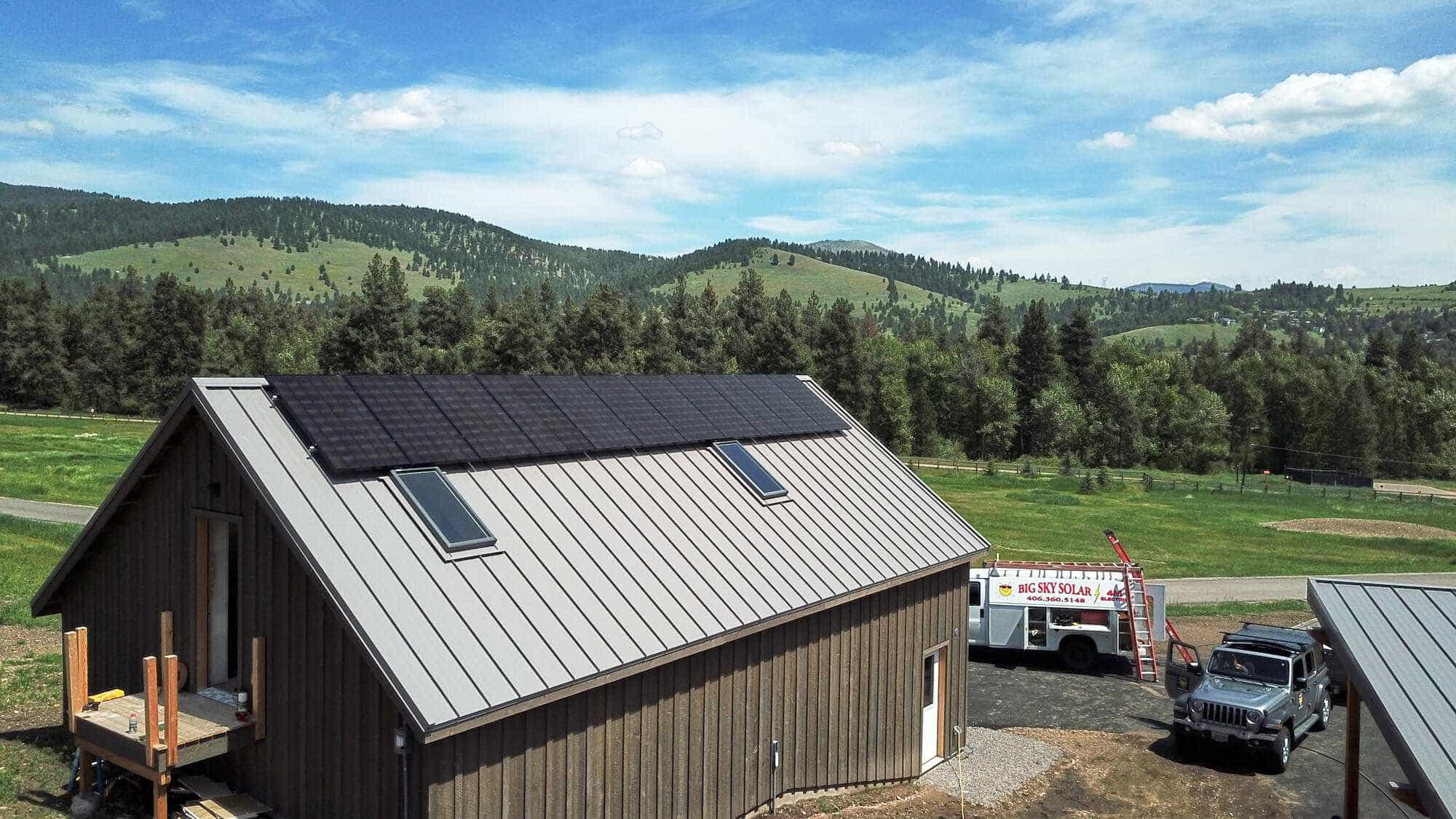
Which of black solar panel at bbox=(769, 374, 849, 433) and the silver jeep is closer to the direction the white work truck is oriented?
the black solar panel

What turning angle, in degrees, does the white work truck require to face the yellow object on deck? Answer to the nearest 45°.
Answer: approximately 45° to its left

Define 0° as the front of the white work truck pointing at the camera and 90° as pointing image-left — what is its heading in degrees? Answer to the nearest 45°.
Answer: approximately 90°

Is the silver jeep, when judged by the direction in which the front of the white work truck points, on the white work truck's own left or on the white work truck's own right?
on the white work truck's own left

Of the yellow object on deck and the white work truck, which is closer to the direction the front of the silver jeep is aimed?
the yellow object on deck

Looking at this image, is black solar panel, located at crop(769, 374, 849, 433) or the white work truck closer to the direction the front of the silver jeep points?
the black solar panel

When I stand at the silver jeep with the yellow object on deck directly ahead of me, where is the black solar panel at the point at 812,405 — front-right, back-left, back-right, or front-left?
front-right

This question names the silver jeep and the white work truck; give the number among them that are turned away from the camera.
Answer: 0

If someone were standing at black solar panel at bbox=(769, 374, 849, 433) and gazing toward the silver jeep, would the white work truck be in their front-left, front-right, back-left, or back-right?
front-left

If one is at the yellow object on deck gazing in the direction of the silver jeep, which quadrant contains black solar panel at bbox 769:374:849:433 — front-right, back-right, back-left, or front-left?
front-left

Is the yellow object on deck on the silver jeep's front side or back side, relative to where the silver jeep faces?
on the front side

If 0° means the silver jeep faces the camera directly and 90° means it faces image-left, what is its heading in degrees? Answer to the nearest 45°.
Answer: approximately 45°
